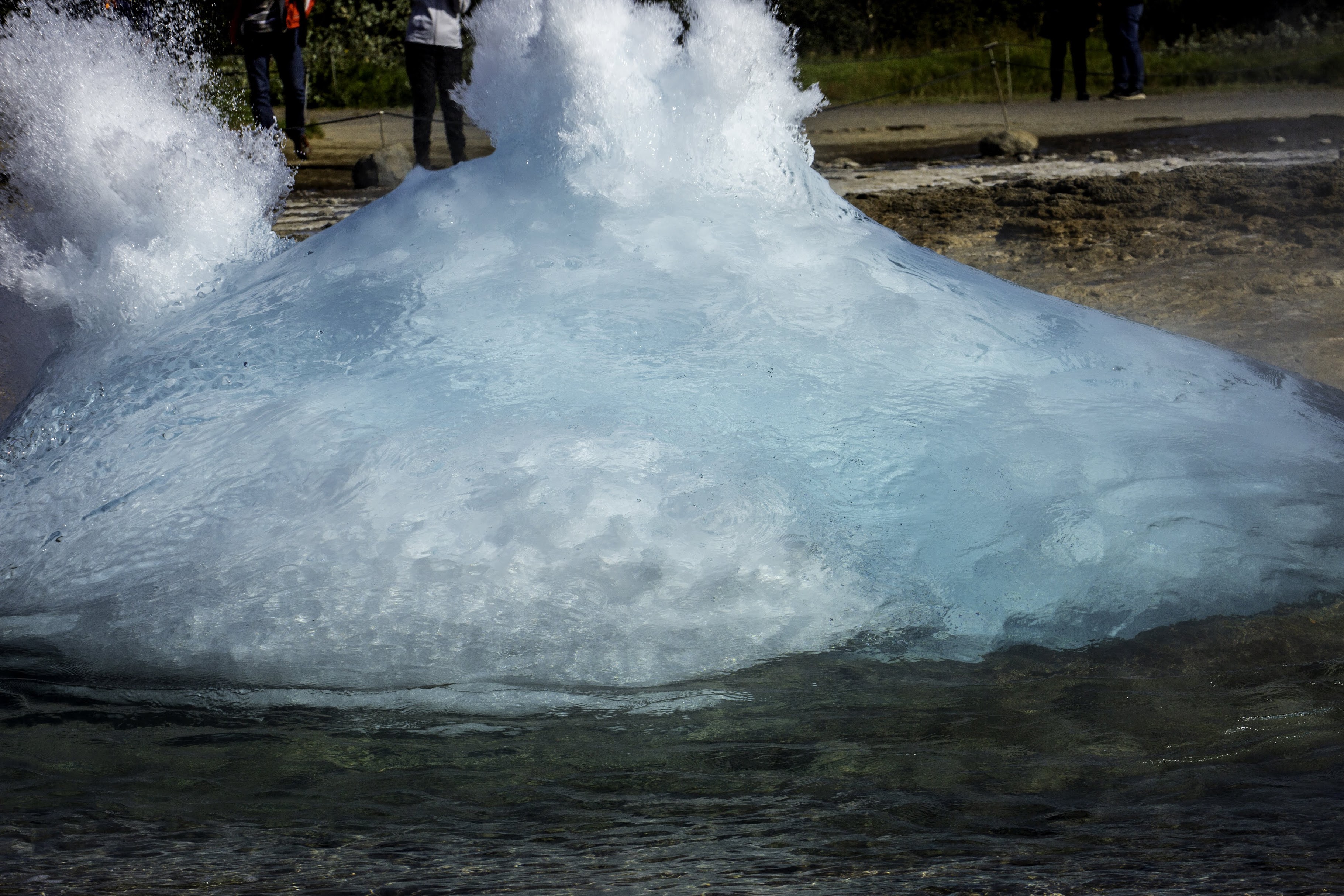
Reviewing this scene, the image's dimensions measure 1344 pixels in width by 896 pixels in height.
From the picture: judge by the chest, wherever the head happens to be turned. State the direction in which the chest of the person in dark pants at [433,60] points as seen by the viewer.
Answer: toward the camera

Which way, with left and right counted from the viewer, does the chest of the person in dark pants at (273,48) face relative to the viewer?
facing the viewer and to the right of the viewer

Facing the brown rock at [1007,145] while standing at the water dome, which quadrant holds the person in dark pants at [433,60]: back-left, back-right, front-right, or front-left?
front-left

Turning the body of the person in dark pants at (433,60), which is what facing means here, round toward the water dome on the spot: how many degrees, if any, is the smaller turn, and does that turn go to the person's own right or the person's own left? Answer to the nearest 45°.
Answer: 0° — they already face it

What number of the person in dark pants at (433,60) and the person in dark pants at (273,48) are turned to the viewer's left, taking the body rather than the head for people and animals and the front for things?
0

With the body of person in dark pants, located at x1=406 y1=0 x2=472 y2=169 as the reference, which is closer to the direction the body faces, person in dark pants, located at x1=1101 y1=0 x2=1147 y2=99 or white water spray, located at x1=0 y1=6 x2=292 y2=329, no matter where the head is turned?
the white water spray

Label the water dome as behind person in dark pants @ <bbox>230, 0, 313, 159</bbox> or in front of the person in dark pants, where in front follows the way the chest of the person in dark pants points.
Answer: in front

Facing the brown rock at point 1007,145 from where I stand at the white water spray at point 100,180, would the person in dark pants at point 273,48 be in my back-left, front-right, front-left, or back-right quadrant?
front-left

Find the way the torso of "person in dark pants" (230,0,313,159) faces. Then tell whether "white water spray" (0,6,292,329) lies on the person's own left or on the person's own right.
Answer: on the person's own right
